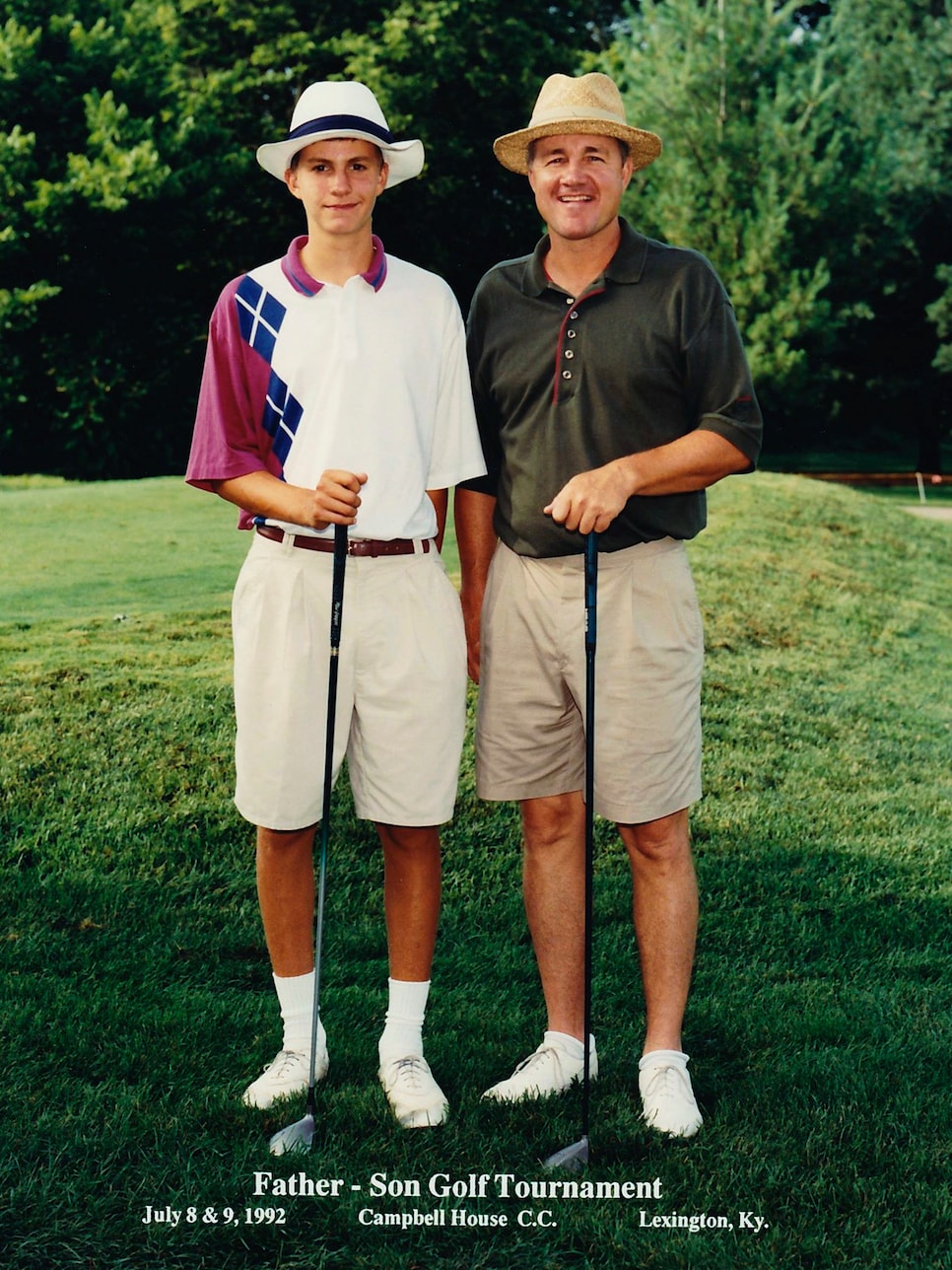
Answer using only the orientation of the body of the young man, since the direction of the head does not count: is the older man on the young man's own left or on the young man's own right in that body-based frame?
on the young man's own left

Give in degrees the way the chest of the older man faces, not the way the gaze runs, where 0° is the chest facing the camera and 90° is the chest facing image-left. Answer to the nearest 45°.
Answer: approximately 0°

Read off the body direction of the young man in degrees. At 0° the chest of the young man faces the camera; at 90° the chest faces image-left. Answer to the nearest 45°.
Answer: approximately 0°

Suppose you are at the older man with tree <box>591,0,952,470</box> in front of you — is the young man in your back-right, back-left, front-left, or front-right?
back-left

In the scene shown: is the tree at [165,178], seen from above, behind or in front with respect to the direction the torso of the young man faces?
behind

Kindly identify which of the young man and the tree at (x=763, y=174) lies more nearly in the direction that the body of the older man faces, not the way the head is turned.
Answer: the young man

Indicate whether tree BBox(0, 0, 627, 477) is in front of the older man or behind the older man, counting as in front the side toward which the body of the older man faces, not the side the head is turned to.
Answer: behind

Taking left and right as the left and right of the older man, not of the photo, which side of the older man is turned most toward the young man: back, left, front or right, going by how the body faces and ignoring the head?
right

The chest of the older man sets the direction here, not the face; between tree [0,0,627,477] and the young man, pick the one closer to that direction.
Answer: the young man

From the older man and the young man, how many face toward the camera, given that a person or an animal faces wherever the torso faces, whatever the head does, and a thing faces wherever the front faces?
2
